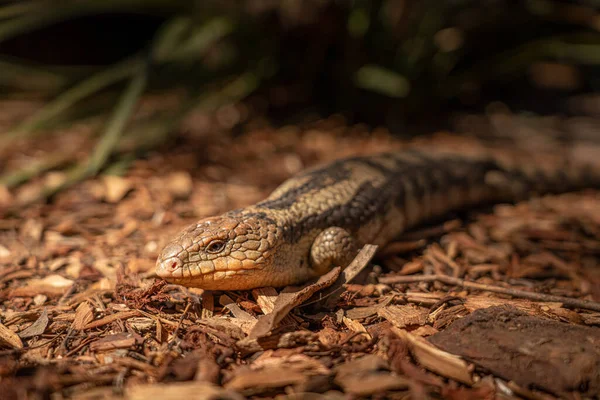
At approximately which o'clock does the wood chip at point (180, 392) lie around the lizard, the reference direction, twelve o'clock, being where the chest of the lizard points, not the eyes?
The wood chip is roughly at 11 o'clock from the lizard.

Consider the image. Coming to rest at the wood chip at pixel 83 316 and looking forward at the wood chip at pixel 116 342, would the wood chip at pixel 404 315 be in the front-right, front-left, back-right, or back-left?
front-left

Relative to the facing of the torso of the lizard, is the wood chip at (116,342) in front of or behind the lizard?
in front

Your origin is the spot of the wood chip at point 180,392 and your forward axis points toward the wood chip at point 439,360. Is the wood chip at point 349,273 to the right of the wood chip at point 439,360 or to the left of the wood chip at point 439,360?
left

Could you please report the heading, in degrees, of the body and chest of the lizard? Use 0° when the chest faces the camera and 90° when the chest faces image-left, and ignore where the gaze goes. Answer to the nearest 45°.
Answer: approximately 45°

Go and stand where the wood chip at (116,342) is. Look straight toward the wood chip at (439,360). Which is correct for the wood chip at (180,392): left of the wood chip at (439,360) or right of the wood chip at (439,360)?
right

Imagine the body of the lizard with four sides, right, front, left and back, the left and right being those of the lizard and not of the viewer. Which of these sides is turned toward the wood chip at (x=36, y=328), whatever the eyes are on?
front

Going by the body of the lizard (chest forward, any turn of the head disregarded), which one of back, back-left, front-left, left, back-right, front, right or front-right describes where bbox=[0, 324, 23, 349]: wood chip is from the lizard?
front
